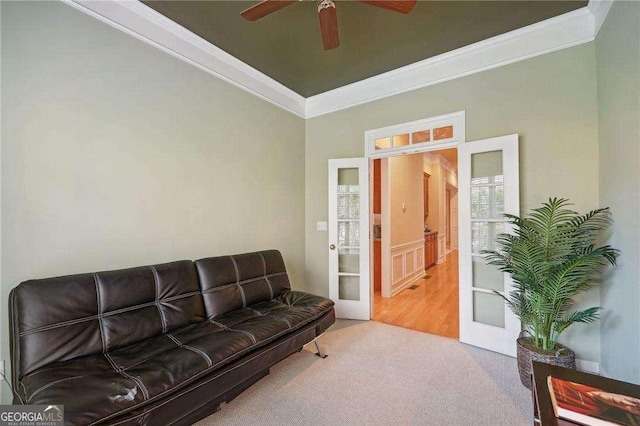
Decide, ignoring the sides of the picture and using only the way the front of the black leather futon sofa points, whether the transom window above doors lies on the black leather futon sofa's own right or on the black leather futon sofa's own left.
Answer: on the black leather futon sofa's own left

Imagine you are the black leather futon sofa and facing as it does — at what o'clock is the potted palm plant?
The potted palm plant is roughly at 11 o'clock from the black leather futon sofa.

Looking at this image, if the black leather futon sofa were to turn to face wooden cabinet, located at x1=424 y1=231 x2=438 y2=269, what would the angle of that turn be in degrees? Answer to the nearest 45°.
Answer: approximately 90° to its left

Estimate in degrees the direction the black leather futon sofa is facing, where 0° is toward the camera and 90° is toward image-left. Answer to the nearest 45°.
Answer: approximately 315°

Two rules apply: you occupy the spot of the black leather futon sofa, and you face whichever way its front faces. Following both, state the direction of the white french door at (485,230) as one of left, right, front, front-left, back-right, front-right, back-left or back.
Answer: front-left

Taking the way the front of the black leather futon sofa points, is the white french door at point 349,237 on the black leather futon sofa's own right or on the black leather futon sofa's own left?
on the black leather futon sofa's own left

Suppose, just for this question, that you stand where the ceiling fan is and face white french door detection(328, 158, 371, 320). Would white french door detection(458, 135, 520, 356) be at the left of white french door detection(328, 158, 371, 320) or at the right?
right
